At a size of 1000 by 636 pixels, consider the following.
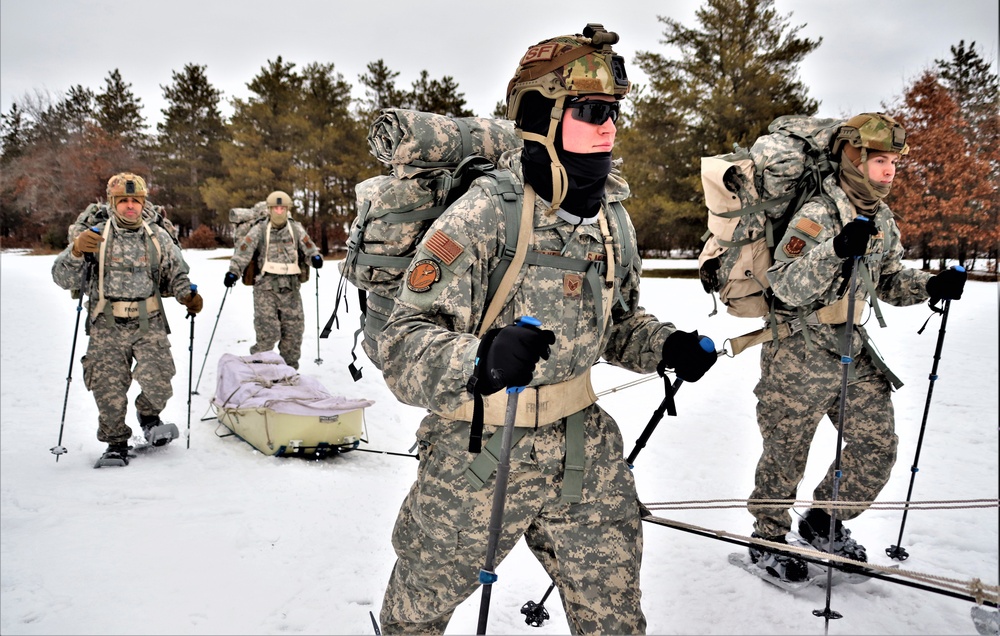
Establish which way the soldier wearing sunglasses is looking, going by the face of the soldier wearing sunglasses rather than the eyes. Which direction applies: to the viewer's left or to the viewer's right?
to the viewer's right

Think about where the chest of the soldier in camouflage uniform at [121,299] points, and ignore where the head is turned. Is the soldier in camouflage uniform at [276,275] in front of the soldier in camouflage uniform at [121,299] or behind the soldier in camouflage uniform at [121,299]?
behind

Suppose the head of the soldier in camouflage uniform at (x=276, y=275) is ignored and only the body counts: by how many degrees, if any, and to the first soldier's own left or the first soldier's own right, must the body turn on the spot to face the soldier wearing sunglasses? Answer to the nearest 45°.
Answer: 0° — they already face them

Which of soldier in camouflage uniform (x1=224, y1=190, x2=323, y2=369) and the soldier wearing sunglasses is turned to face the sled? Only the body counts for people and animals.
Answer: the soldier in camouflage uniform

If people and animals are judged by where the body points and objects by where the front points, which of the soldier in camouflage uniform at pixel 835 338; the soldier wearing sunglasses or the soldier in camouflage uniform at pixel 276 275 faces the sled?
the soldier in camouflage uniform at pixel 276 275

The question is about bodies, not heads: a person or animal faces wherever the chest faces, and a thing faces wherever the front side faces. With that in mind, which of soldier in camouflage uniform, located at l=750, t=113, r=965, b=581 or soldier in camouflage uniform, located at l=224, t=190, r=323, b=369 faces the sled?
soldier in camouflage uniform, located at l=224, t=190, r=323, b=369

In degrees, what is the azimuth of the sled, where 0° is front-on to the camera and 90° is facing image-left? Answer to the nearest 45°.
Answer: approximately 315°

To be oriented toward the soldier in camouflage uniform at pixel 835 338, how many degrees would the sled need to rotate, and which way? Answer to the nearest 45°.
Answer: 0° — it already faces them

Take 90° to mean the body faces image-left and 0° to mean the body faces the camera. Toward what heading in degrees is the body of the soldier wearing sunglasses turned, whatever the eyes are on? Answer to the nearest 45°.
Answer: approximately 315°

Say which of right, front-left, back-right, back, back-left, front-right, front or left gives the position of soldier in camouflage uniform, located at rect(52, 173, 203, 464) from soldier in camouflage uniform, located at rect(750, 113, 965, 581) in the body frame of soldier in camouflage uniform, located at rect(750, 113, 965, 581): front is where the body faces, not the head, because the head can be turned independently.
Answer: back-right

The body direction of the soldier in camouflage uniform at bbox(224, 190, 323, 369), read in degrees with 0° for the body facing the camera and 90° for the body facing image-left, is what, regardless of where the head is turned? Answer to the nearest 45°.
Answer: approximately 0°
